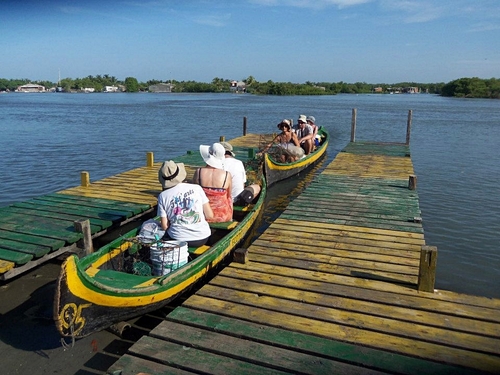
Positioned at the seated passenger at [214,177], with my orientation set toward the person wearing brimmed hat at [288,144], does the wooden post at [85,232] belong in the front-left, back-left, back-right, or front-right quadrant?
back-left

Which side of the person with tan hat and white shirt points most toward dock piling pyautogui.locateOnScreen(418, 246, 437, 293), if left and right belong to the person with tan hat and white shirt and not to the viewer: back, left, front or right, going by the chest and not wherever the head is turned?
right

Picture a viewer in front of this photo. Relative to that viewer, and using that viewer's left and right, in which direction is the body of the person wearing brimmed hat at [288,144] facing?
facing the viewer and to the left of the viewer

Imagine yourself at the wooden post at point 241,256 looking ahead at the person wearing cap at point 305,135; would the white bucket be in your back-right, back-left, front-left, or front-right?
back-left

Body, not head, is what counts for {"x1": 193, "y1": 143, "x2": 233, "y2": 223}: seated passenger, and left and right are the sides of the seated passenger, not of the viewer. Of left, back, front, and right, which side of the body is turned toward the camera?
back

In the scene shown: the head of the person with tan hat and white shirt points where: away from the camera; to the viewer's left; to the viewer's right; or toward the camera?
away from the camera

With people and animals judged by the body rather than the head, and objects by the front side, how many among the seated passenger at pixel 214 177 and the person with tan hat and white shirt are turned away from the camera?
2

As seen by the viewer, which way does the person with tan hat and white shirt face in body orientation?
away from the camera

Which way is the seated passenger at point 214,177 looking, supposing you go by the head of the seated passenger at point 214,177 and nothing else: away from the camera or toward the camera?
away from the camera

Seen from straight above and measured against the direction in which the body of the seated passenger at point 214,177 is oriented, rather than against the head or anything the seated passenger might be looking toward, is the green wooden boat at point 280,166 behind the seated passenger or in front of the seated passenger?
in front
